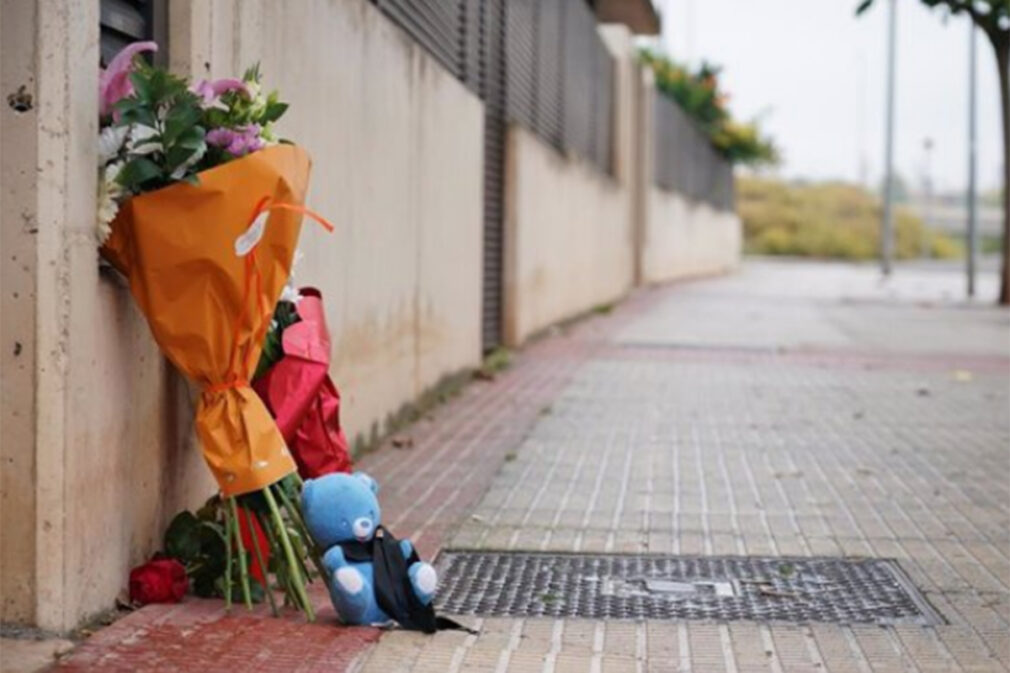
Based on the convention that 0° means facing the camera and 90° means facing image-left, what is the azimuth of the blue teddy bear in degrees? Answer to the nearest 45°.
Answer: approximately 315°

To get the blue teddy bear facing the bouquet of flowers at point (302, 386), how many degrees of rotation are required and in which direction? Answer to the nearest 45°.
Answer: approximately 135° to its left

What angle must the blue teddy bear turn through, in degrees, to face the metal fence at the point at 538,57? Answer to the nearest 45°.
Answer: approximately 135° to its left

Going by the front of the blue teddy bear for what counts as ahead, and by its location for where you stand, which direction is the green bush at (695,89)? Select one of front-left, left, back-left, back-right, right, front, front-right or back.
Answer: back-left

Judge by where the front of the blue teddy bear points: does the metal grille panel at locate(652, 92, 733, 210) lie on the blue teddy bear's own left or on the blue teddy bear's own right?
on the blue teddy bear's own left
